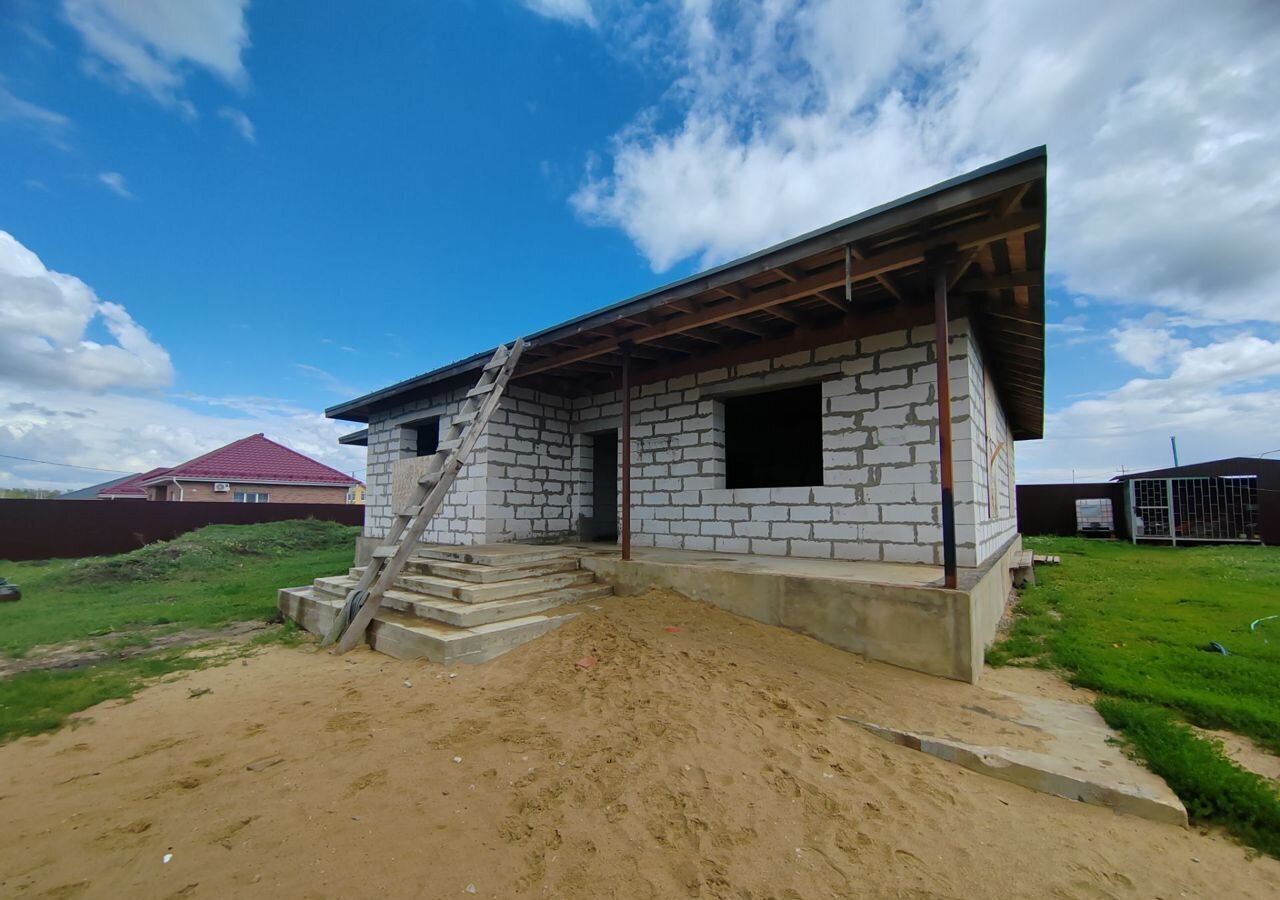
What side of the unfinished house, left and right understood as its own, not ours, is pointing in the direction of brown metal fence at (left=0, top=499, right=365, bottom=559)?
right

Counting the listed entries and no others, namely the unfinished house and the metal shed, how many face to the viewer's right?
0

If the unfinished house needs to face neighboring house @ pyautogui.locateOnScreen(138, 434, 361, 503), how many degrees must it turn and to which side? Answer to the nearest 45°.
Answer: approximately 90° to its right

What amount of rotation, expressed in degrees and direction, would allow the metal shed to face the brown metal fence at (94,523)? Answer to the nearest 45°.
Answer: approximately 45° to its right

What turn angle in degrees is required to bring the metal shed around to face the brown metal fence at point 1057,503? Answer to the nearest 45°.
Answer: approximately 90° to its right

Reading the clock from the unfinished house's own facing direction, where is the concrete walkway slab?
The concrete walkway slab is roughly at 10 o'clock from the unfinished house.

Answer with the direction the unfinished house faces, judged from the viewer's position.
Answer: facing the viewer and to the left of the viewer

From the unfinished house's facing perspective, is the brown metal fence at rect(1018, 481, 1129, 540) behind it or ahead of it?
behind

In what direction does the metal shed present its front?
toward the camera
